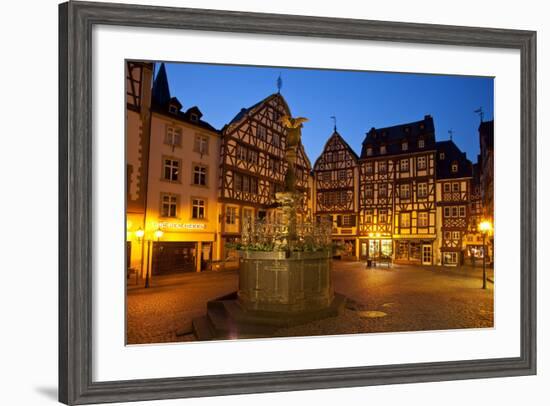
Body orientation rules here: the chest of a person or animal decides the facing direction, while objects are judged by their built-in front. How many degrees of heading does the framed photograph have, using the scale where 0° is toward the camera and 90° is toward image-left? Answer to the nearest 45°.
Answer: approximately 315°
